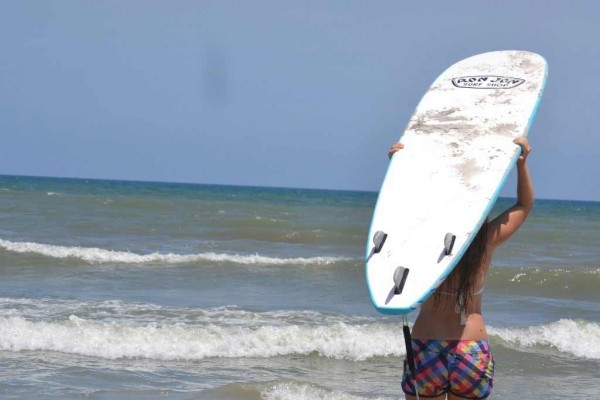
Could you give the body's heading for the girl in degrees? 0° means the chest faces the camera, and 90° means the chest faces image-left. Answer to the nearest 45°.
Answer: approximately 180°
